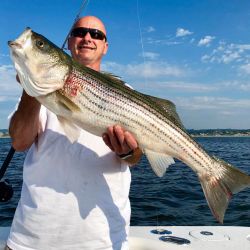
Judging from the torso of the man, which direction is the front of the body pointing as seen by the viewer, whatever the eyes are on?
toward the camera

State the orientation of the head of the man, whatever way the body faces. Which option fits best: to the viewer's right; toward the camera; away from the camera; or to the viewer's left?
toward the camera
